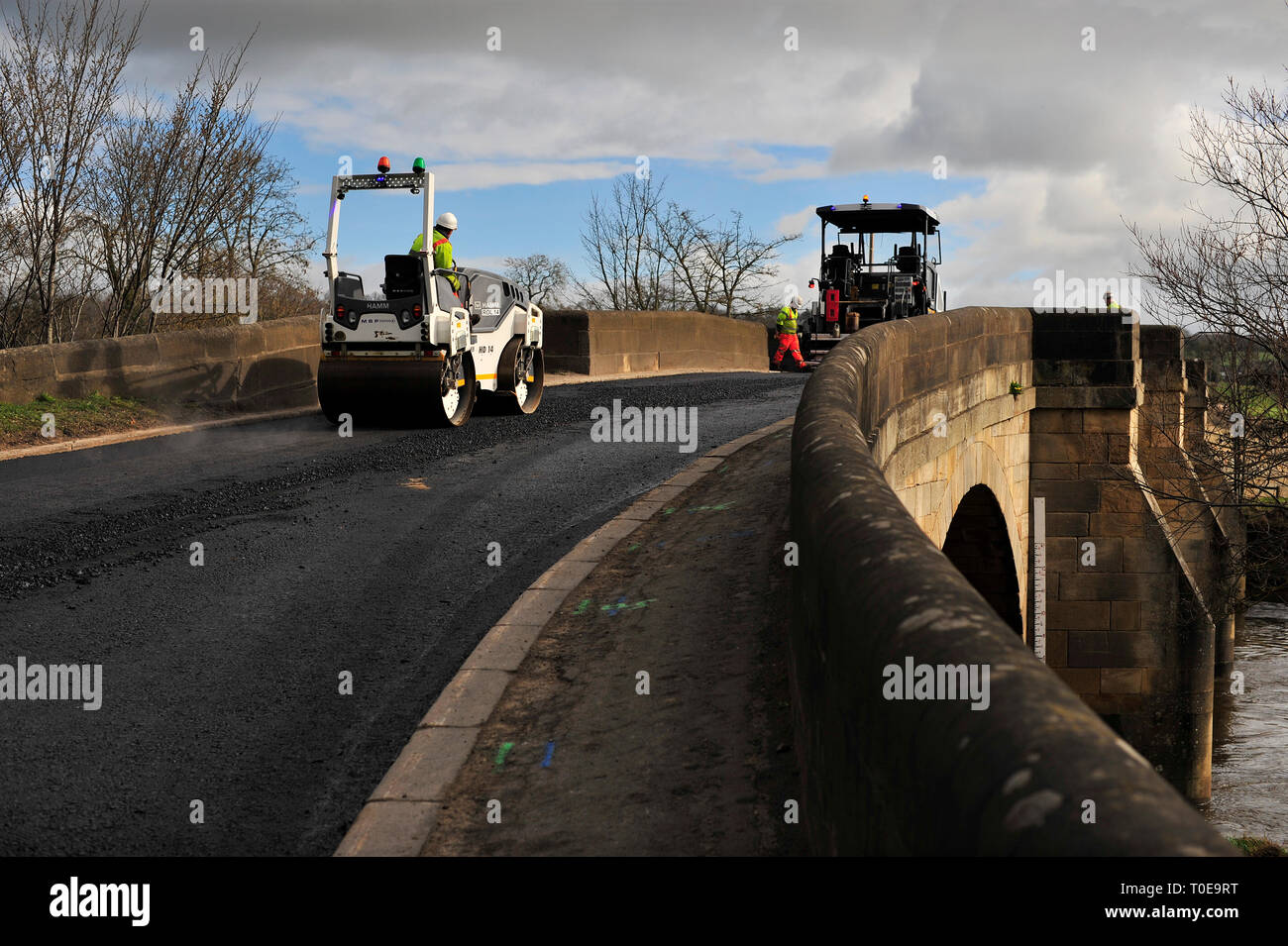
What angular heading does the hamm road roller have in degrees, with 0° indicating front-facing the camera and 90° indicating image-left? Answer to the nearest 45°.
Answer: approximately 225°
